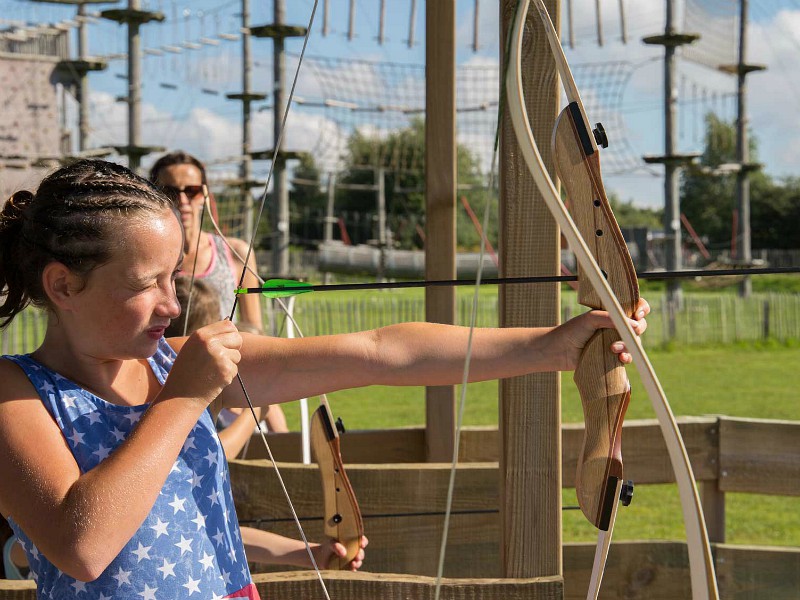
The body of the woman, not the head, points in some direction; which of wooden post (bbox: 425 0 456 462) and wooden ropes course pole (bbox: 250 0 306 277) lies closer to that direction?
the wooden post

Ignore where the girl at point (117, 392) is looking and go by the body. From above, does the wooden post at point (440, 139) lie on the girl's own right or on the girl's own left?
on the girl's own left

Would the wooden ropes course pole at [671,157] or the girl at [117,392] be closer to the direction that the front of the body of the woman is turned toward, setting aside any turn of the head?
the girl

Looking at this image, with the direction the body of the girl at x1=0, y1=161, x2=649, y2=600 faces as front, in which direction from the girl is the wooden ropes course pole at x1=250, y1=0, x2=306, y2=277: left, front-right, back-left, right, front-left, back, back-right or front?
back-left

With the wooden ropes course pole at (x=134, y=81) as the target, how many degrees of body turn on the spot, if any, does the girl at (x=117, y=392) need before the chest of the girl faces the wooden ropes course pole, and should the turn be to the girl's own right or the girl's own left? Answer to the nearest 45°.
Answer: approximately 135° to the girl's own left

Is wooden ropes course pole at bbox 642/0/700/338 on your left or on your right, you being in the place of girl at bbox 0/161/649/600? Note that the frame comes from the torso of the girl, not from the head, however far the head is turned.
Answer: on your left

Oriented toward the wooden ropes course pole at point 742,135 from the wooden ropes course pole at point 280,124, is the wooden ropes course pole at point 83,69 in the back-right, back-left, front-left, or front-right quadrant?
back-left

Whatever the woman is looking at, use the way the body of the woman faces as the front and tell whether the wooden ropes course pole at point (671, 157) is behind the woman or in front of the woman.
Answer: behind

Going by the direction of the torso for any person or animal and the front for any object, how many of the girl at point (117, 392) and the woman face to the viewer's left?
0

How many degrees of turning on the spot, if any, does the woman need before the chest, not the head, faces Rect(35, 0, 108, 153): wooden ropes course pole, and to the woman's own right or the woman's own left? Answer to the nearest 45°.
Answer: approximately 180°

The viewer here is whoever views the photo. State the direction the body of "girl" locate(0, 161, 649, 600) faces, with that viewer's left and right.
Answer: facing the viewer and to the right of the viewer

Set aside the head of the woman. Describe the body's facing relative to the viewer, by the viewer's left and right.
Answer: facing the viewer
